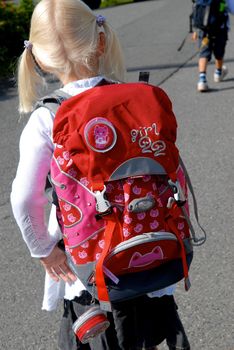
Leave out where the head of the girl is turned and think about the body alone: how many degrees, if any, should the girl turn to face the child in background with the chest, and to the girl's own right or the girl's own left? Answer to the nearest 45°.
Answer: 0° — they already face them

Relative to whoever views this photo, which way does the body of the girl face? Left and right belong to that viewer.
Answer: facing away from the viewer

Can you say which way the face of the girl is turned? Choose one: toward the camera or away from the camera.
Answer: away from the camera
